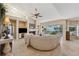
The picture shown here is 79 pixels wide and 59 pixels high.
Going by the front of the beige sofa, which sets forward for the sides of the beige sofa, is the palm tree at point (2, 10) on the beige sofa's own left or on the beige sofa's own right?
on the beige sofa's own left

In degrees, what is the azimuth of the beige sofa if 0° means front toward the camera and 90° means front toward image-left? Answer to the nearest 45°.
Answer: approximately 180°
